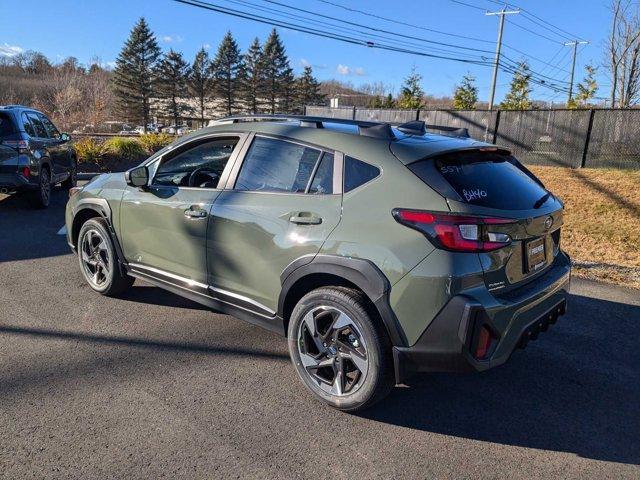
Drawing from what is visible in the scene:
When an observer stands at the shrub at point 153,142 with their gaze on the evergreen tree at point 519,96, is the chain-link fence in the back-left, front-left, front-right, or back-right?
front-right

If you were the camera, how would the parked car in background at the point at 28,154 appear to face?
facing away from the viewer and to the right of the viewer

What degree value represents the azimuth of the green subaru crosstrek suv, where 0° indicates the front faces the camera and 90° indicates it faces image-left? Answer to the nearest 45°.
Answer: approximately 135°

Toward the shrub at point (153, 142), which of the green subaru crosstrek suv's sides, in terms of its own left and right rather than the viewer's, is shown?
front

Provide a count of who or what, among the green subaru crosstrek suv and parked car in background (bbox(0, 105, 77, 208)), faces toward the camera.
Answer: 0

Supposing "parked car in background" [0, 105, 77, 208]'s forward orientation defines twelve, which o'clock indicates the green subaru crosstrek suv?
The green subaru crosstrek suv is roughly at 4 o'clock from the parked car in background.

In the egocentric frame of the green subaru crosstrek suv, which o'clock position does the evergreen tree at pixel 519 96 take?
The evergreen tree is roughly at 2 o'clock from the green subaru crosstrek suv.

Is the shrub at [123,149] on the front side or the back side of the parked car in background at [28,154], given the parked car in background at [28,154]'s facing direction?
on the front side

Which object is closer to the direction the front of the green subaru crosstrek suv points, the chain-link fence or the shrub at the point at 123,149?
the shrub

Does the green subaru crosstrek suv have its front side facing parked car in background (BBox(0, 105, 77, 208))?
yes

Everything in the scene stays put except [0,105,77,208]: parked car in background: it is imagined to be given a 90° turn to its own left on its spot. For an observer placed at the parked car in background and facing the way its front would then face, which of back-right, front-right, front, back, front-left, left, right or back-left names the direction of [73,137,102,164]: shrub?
front-right

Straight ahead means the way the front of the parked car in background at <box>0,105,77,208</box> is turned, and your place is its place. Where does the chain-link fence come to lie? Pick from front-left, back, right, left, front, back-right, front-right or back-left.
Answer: front-right
